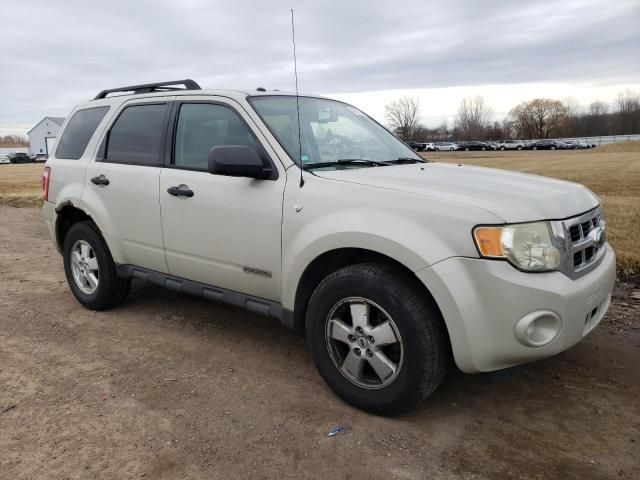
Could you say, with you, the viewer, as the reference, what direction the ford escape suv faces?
facing the viewer and to the right of the viewer
